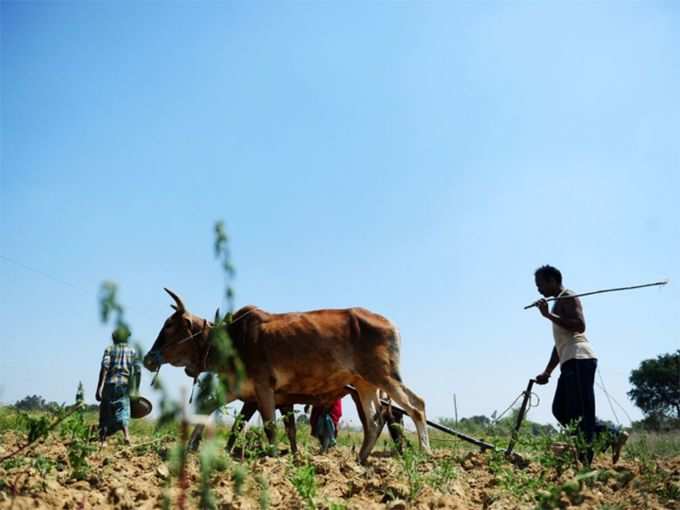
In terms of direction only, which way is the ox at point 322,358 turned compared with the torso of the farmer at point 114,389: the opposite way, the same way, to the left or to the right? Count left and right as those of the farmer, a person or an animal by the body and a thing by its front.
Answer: to the left

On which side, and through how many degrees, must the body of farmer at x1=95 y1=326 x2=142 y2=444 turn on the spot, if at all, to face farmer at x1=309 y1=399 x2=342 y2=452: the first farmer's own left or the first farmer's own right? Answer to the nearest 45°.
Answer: approximately 90° to the first farmer's own right

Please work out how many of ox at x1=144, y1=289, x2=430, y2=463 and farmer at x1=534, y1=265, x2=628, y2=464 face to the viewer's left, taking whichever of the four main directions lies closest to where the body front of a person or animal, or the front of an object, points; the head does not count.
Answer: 2

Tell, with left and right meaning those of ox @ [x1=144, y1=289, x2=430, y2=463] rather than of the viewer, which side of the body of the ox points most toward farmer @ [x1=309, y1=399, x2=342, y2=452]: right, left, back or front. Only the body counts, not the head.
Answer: right

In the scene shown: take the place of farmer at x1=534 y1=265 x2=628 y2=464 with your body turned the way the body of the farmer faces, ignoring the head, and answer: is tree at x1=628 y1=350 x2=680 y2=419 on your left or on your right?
on your right

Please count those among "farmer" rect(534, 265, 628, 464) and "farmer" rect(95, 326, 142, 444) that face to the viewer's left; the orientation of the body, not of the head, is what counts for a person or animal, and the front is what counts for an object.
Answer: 1

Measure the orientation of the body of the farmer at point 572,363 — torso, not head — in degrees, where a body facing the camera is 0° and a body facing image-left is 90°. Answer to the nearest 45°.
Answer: approximately 90°

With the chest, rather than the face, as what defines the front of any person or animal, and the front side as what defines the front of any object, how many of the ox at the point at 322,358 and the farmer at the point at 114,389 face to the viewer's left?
1

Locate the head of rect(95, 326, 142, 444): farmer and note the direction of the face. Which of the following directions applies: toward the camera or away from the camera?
away from the camera

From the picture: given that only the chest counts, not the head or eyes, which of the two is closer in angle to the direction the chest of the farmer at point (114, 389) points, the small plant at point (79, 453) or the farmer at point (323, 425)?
the farmer

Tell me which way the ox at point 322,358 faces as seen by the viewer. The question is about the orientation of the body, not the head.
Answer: to the viewer's left

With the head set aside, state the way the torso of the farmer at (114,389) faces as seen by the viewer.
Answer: away from the camera

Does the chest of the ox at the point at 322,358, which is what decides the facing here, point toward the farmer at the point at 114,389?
yes

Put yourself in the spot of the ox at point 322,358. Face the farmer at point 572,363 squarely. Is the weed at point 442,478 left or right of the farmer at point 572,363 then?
right
